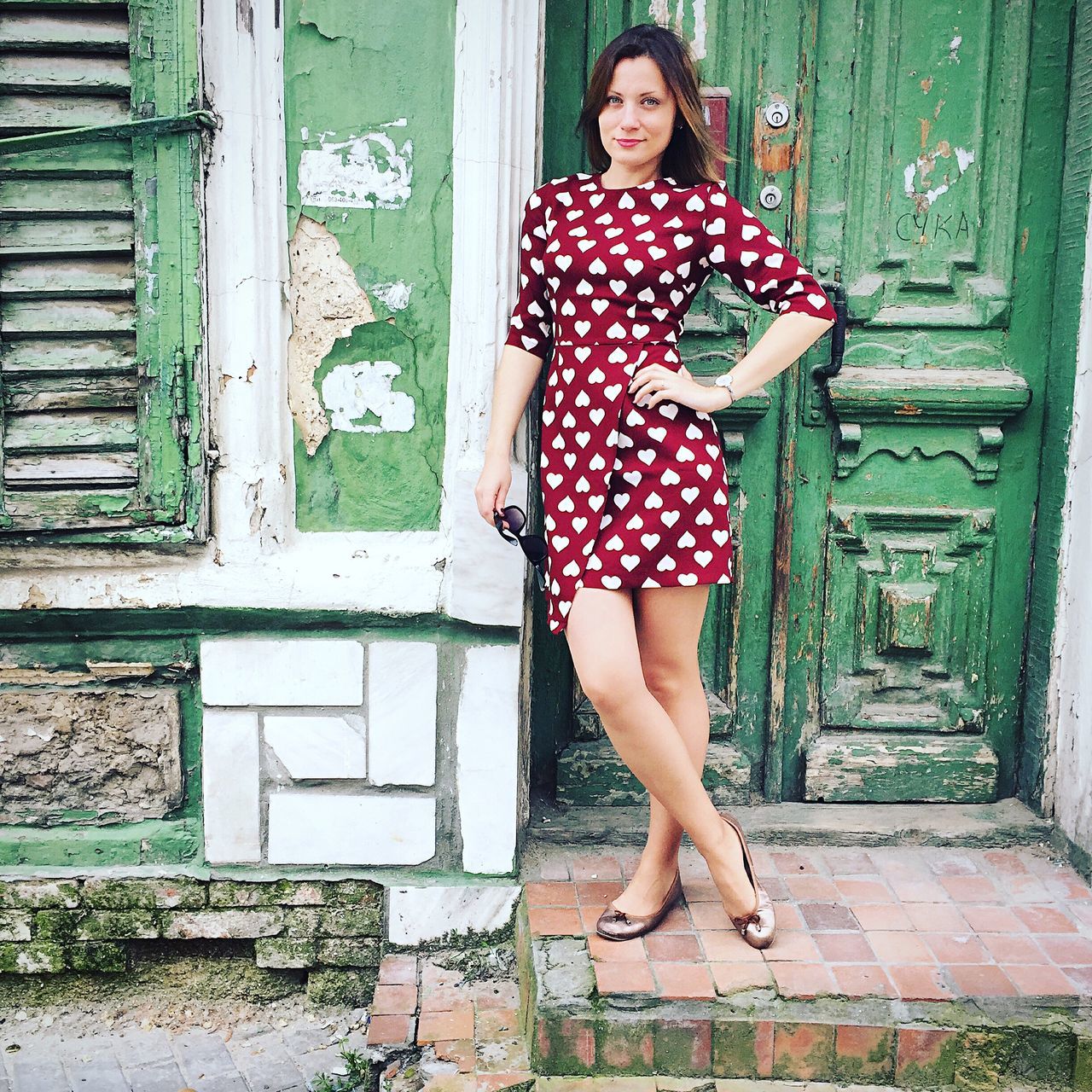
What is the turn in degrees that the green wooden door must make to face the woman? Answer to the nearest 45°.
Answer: approximately 45° to its right

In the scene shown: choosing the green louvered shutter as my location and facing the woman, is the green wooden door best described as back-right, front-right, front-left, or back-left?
front-left

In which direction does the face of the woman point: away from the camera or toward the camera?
toward the camera

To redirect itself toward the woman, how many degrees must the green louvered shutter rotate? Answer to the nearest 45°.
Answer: approximately 45° to its left

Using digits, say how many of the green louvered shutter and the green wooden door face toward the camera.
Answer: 2

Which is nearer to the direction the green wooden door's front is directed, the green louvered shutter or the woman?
the woman

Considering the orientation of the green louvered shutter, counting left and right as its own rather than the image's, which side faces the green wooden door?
left

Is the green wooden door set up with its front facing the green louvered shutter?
no

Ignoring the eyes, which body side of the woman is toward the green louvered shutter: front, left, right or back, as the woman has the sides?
right

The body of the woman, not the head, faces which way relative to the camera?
toward the camera

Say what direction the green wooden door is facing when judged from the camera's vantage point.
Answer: facing the viewer

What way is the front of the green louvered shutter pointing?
toward the camera

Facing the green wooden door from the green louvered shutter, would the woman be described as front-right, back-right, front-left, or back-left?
front-right

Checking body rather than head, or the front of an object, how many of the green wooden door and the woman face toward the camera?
2

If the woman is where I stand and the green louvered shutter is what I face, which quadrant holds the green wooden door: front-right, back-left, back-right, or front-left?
back-right
